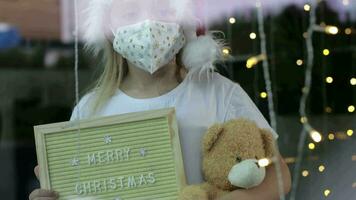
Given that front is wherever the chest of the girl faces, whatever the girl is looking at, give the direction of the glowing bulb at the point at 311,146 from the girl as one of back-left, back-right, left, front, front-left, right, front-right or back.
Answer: back-left

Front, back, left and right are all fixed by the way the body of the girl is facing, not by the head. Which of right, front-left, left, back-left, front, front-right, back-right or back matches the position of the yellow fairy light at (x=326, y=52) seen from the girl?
back-left

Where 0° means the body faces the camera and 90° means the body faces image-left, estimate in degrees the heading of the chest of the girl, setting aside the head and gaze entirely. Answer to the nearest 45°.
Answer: approximately 0°

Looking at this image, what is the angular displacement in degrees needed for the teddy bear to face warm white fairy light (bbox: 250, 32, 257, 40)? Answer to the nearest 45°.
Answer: approximately 135° to its left

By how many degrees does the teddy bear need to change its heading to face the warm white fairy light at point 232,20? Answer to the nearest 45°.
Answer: approximately 135° to its left

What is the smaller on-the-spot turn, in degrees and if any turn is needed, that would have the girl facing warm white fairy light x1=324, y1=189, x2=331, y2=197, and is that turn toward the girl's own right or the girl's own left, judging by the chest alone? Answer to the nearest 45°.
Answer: approximately 135° to the girl's own left

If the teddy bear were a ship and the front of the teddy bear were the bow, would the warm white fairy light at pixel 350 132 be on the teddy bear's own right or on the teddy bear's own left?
on the teddy bear's own left

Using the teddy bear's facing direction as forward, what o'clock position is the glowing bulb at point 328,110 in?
The glowing bulb is roughly at 8 o'clock from the teddy bear.
